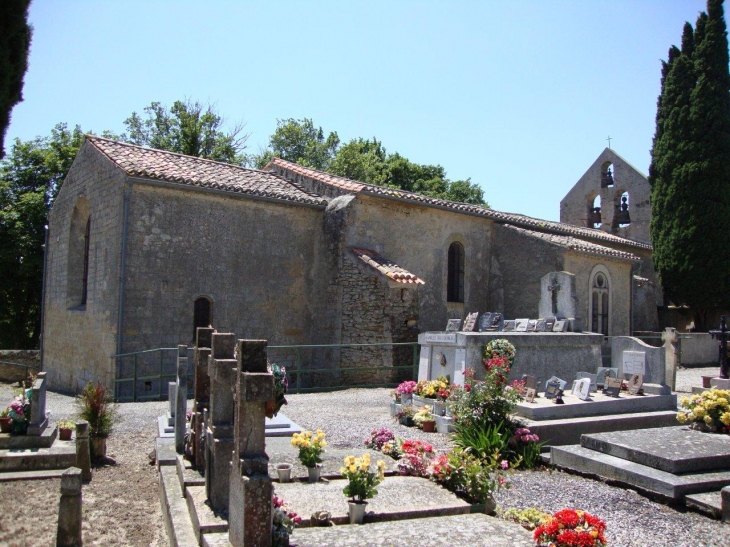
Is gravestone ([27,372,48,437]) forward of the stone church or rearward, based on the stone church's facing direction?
rearward

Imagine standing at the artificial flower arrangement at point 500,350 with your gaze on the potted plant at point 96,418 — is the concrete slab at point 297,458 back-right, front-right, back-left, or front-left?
front-left

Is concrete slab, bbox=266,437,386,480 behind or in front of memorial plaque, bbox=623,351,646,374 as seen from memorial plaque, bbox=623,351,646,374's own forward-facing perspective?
in front

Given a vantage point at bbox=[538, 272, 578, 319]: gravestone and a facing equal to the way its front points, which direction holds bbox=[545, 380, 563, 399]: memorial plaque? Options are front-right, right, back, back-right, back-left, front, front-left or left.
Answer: front

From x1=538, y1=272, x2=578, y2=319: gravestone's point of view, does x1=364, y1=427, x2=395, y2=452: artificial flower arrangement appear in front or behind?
in front

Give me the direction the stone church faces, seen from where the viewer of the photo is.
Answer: facing away from the viewer and to the right of the viewer

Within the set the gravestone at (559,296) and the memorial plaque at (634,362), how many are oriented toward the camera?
2

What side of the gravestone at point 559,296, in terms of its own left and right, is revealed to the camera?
front

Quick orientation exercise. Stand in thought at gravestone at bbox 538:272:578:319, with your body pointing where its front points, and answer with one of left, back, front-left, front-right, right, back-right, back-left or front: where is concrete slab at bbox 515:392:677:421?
front

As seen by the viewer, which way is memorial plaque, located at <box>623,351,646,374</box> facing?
toward the camera

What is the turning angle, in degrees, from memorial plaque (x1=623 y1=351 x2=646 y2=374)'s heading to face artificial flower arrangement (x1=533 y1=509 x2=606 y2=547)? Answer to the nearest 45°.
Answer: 0° — it already faces it

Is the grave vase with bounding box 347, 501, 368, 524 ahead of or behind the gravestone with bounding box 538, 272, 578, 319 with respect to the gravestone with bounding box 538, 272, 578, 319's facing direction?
ahead

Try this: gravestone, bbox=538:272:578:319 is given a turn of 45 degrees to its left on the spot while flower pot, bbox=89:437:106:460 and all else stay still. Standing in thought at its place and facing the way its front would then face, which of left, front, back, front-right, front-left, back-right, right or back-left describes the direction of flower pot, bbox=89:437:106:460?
right
